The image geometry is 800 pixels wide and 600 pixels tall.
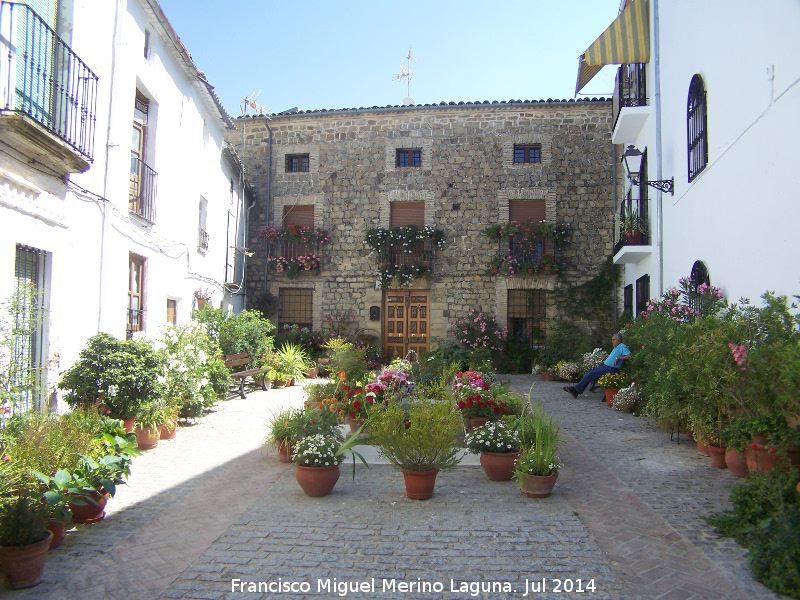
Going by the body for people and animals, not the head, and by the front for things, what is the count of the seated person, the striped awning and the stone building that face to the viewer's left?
2

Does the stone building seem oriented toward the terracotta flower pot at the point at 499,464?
yes

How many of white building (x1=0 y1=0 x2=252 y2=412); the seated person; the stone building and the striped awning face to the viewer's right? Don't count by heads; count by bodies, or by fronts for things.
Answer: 1

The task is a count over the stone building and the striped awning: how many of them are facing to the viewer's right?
0

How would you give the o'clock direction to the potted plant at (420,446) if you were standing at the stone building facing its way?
The potted plant is roughly at 12 o'clock from the stone building.

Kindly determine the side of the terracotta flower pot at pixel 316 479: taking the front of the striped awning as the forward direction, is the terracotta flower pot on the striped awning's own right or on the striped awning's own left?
on the striped awning's own left

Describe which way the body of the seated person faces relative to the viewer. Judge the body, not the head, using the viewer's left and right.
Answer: facing to the left of the viewer

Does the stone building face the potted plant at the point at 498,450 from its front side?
yes

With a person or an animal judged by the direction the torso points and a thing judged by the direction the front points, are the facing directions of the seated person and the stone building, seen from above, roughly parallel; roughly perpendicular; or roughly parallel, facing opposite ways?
roughly perpendicular

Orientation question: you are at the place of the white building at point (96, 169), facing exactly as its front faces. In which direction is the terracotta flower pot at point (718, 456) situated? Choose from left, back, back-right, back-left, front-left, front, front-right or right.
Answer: front-right

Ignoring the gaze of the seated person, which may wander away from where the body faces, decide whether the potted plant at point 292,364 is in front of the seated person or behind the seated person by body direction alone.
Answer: in front

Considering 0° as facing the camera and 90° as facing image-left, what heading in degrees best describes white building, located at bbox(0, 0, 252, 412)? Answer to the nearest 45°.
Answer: approximately 270°

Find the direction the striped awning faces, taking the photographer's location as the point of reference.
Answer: facing to the left of the viewer

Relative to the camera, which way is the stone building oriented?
toward the camera

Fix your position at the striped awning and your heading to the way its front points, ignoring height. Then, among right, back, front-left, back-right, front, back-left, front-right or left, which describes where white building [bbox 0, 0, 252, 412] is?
front-left

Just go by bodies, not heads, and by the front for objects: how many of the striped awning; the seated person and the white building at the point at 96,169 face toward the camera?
0
